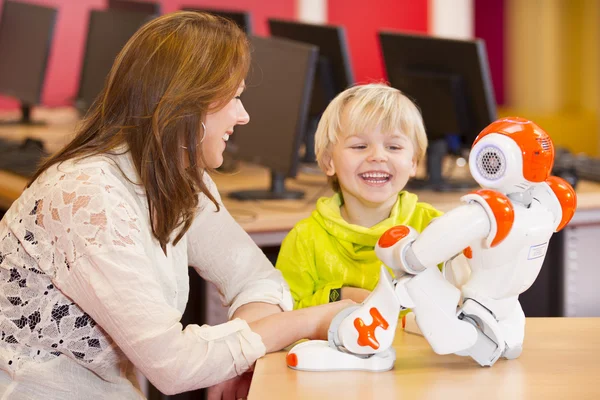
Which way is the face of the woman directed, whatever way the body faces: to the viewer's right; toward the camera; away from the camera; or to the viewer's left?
to the viewer's right

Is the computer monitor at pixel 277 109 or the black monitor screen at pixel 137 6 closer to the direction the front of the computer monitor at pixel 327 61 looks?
the black monitor screen

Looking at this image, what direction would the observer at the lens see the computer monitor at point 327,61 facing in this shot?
facing away from the viewer and to the right of the viewer

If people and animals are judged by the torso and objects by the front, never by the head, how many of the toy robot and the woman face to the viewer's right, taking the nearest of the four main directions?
1

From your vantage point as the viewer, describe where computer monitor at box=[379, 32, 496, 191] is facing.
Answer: facing away from the viewer and to the right of the viewer

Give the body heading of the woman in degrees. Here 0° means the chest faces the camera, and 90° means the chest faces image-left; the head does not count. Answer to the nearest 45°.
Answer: approximately 270°

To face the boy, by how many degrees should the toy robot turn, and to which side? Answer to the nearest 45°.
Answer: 0° — it already faces them

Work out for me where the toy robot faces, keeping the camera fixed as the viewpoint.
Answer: facing away from the viewer and to the left of the viewer

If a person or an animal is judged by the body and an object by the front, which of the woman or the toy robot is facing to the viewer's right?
the woman

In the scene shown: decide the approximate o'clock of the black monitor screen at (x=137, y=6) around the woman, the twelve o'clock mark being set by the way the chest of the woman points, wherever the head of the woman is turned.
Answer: The black monitor screen is roughly at 9 o'clock from the woman.
